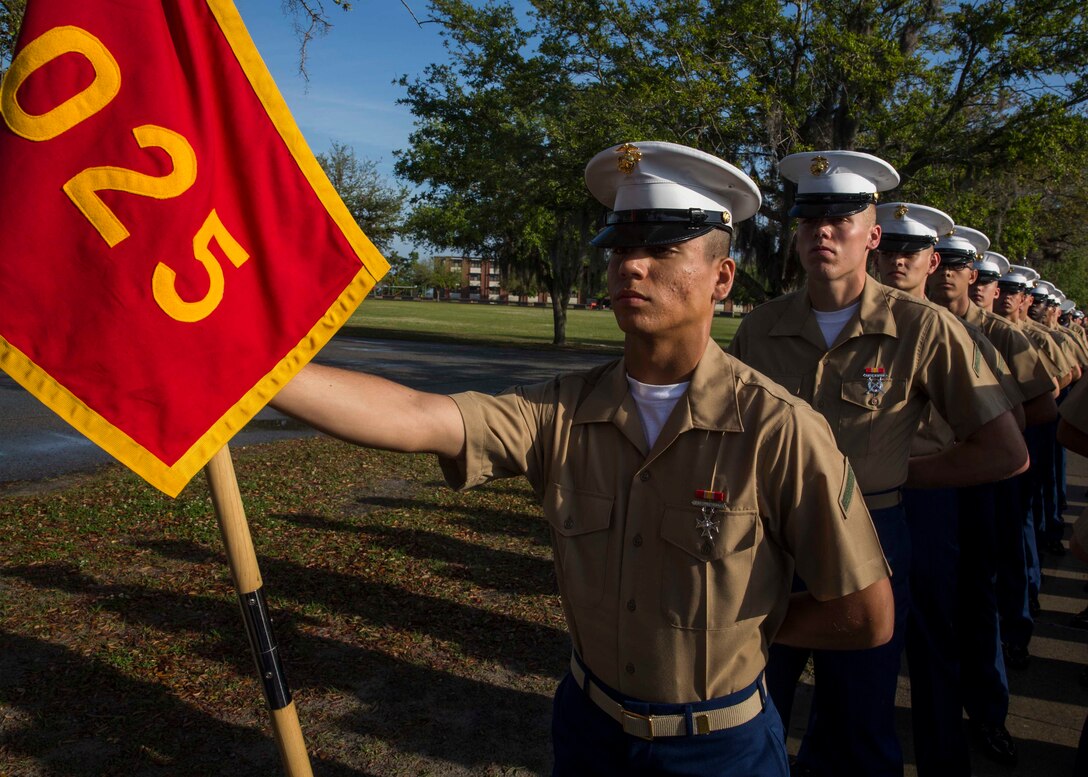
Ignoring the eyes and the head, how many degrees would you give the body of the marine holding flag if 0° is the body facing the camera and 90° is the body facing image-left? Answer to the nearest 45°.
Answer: approximately 45°

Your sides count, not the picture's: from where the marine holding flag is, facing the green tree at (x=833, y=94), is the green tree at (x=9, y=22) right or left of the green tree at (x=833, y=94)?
left

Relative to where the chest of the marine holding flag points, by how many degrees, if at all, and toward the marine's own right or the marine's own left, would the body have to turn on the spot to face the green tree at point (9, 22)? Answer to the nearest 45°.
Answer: approximately 90° to the marine's own right

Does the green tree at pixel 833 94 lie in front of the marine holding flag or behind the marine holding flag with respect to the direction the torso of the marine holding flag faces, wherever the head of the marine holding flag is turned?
behind

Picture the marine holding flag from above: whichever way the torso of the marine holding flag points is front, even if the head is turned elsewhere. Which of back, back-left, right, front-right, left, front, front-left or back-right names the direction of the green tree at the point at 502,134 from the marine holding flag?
back-right

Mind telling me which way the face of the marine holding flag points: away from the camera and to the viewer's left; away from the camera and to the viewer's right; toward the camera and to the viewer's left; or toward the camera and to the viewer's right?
toward the camera and to the viewer's left

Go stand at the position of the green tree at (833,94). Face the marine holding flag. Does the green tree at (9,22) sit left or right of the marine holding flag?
right

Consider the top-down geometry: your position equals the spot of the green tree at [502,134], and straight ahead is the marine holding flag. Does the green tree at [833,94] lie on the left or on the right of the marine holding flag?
left
